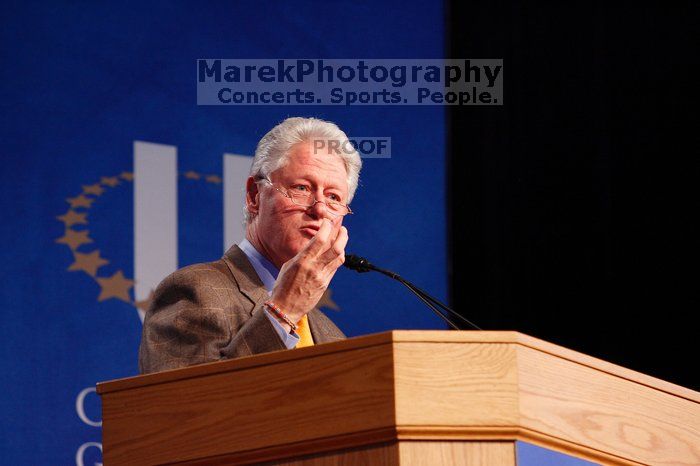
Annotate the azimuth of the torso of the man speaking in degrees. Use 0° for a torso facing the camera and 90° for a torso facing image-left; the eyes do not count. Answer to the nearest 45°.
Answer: approximately 315°

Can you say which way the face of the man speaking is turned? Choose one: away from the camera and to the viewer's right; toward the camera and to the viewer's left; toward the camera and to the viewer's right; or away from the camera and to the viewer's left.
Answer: toward the camera and to the viewer's right
